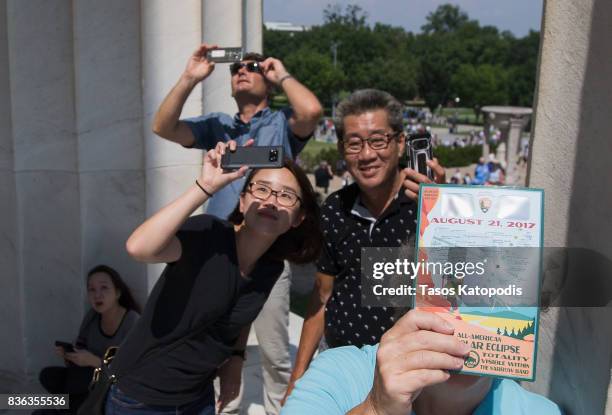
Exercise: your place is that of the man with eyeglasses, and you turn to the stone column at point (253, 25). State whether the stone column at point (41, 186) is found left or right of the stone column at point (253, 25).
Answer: left

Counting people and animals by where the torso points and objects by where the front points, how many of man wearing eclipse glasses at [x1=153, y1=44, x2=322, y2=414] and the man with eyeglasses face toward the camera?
2

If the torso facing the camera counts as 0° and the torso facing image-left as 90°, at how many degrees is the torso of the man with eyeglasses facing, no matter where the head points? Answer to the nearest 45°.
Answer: approximately 0°

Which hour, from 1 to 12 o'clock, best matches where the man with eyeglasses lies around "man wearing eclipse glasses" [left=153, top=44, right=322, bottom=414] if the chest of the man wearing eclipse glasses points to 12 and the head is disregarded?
The man with eyeglasses is roughly at 11 o'clock from the man wearing eclipse glasses.

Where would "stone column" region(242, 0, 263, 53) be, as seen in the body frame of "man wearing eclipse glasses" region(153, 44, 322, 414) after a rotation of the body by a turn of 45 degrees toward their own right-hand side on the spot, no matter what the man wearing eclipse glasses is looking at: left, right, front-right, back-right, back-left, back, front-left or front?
back-right

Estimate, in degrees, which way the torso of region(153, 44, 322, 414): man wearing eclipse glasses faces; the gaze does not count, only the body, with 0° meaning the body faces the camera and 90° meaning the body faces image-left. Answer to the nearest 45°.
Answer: approximately 0°

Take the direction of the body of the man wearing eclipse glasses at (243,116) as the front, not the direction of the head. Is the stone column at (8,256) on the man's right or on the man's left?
on the man's right

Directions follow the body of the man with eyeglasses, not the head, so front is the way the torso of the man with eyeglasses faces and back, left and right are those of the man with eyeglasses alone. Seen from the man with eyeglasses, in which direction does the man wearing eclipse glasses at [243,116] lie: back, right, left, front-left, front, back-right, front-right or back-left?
back-right

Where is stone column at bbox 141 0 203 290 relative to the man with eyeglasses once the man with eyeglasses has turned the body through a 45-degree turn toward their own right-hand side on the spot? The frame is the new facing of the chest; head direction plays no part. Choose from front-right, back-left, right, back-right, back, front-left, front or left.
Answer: right

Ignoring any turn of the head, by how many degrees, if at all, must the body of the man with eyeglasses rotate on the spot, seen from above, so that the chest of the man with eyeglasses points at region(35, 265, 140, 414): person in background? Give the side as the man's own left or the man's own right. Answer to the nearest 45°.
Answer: approximately 135° to the man's own right

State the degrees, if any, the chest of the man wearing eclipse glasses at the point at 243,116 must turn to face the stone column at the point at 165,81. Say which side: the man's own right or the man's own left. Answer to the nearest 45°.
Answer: approximately 135° to the man's own right
